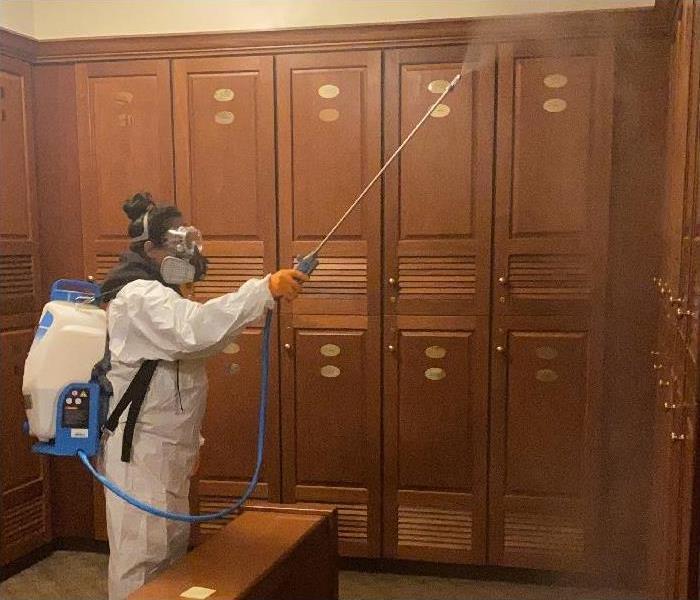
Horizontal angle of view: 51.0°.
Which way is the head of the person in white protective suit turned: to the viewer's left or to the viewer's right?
to the viewer's right

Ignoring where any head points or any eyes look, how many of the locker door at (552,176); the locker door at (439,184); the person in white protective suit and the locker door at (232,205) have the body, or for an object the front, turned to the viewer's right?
1

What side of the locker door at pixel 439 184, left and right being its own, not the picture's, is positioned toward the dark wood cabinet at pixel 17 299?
right

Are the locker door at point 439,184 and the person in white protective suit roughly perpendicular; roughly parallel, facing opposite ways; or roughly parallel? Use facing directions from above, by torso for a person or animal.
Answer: roughly perpendicular

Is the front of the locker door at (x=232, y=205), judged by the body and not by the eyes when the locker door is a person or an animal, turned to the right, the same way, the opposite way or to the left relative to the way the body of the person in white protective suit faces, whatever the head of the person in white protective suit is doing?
to the right

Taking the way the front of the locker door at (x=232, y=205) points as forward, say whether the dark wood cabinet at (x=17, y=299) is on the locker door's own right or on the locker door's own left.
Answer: on the locker door's own right

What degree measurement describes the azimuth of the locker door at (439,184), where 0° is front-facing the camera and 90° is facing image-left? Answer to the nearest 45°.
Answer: approximately 0°

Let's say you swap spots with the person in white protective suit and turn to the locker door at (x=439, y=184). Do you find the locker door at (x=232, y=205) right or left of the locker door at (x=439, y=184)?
left

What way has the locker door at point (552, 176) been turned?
toward the camera

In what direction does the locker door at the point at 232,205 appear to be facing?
toward the camera

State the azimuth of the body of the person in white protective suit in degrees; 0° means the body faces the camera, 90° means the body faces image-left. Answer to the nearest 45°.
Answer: approximately 270°

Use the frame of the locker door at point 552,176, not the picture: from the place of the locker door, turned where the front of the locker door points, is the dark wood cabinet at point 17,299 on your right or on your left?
on your right

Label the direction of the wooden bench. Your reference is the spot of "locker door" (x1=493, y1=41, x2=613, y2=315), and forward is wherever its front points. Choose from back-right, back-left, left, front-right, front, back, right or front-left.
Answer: front-right
